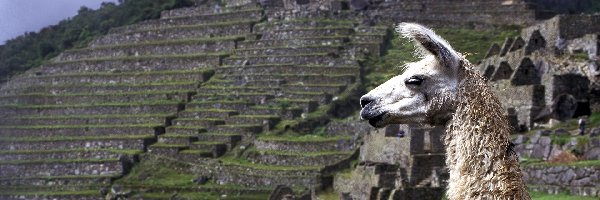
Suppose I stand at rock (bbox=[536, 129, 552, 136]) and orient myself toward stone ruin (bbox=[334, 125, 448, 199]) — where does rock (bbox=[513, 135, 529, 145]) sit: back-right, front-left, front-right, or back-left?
front-left

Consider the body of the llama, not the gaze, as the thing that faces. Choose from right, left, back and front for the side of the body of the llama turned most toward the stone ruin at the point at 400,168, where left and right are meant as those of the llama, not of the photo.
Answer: right

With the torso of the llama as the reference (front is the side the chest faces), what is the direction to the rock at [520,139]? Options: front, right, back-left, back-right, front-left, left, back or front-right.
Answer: right

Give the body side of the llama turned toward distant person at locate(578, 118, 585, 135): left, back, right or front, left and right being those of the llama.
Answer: right

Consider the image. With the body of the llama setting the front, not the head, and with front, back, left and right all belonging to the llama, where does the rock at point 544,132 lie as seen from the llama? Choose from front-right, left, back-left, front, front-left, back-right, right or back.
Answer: right

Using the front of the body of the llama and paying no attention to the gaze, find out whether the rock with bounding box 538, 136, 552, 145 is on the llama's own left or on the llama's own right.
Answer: on the llama's own right

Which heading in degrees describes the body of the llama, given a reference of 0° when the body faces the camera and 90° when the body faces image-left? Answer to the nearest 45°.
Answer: approximately 90°
